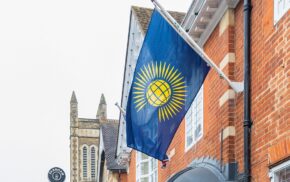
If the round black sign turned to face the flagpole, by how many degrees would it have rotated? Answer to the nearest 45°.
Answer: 0° — it already faces it

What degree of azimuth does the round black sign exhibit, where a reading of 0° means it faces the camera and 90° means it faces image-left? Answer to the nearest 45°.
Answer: approximately 0°
